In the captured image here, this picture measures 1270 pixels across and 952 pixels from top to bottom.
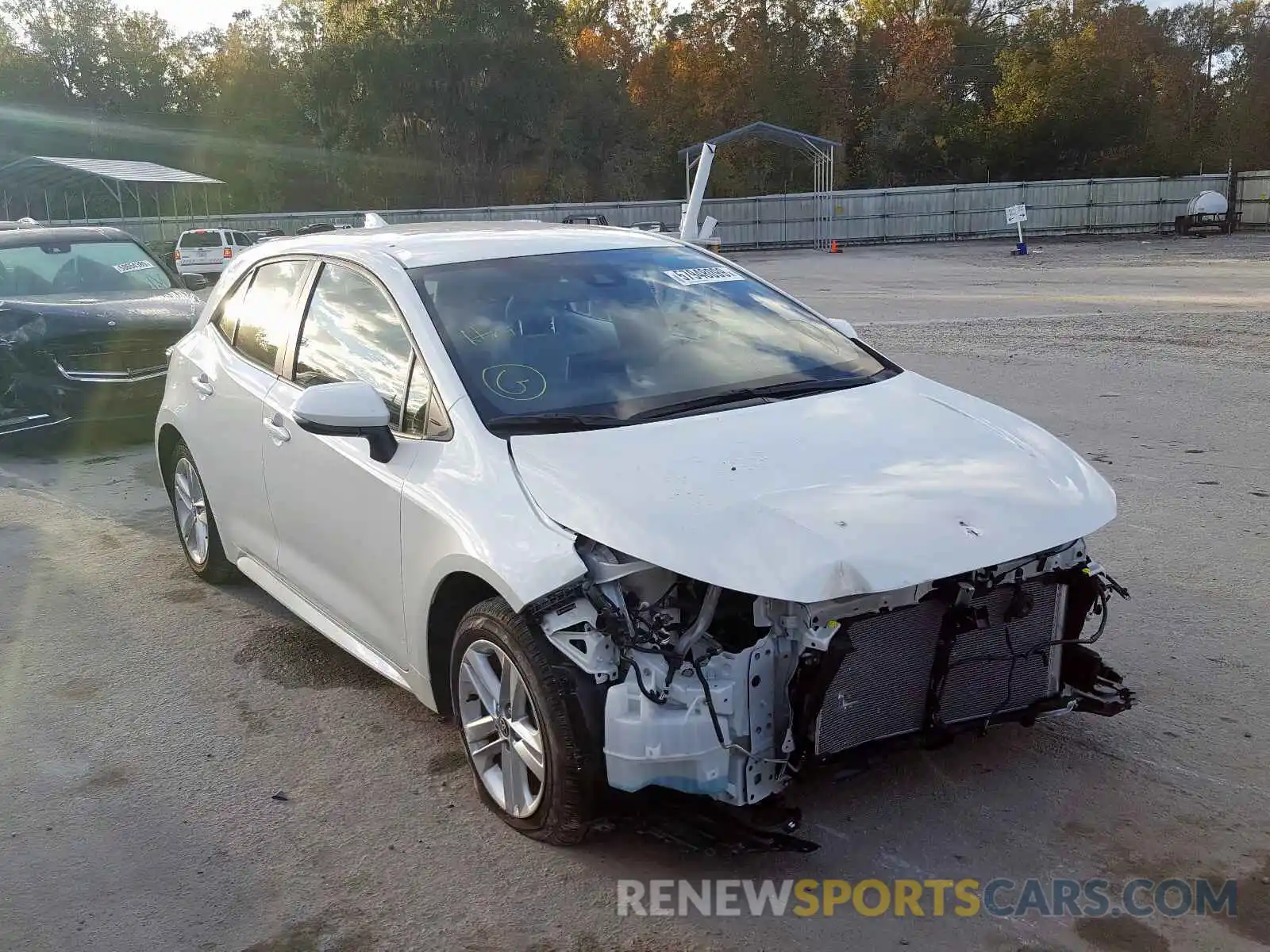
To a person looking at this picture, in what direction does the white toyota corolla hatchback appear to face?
facing the viewer and to the right of the viewer

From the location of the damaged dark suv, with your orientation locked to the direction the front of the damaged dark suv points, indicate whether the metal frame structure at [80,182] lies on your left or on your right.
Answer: on your left

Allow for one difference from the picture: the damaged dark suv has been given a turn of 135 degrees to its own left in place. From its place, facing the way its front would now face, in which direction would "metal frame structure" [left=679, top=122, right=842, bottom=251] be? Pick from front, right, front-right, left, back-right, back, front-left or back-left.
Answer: front-right

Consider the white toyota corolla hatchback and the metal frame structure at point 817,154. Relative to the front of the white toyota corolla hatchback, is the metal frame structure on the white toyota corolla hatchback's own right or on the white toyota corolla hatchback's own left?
on the white toyota corolla hatchback's own left

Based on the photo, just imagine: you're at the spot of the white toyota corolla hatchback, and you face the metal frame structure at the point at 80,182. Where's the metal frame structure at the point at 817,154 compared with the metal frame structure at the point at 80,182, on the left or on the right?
right

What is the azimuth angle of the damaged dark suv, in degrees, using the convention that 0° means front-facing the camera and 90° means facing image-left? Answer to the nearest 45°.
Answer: approximately 315°
